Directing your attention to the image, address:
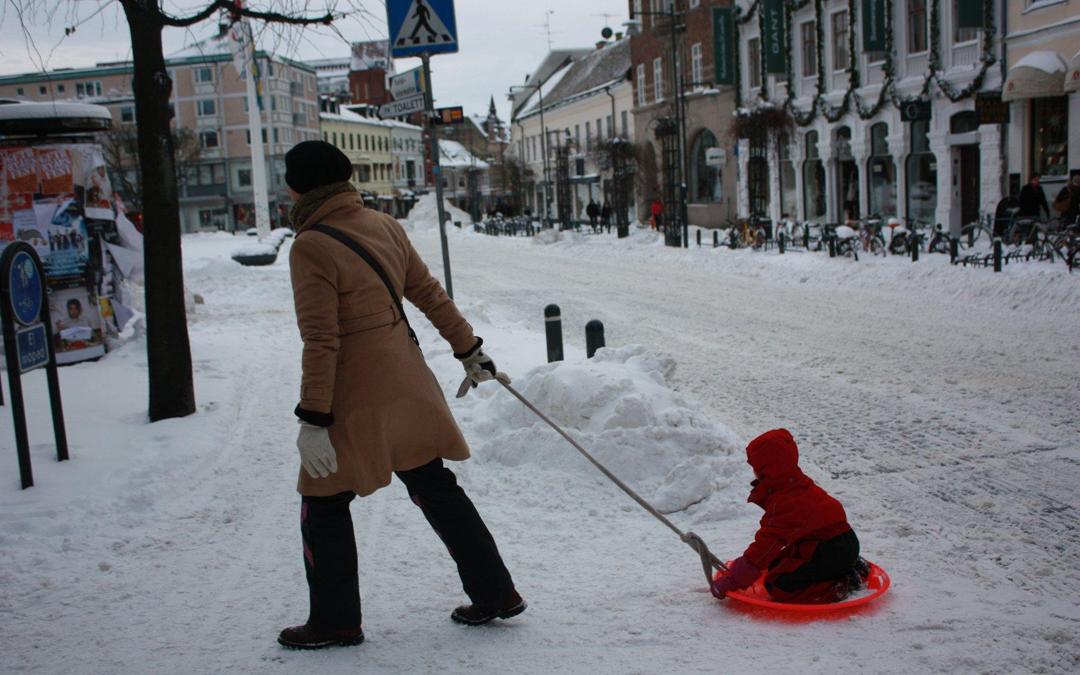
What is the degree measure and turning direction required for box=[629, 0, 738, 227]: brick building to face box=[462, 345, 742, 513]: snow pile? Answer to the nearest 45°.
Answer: approximately 45° to its left

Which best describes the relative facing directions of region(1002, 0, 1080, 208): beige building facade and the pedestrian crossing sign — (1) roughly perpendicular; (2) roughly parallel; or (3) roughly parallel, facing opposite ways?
roughly perpendicular

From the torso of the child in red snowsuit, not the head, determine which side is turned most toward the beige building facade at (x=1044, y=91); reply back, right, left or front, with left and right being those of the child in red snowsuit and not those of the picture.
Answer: right

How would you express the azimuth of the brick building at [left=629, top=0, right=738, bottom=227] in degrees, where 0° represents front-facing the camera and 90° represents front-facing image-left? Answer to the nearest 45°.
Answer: approximately 45°

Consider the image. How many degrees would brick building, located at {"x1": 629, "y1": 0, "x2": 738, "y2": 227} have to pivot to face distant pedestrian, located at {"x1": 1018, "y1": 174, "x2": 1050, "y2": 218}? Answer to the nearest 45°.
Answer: approximately 45° to its left

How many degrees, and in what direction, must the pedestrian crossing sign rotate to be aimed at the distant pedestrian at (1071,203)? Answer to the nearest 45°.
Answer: approximately 135° to its left

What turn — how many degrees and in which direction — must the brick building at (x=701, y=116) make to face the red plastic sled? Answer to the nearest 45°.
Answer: approximately 45° to its left

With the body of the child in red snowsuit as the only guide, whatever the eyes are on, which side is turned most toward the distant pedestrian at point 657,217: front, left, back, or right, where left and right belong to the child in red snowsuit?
right

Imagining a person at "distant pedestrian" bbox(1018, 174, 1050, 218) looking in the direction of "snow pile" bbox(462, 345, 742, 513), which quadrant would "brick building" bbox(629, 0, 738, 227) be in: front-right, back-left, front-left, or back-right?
back-right

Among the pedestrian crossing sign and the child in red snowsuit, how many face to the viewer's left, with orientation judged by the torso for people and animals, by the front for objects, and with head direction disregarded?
1

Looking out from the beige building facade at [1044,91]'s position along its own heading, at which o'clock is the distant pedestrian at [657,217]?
The distant pedestrian is roughly at 3 o'clock from the beige building facade.

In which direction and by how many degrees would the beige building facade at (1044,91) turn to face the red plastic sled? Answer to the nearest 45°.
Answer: approximately 45° to its left

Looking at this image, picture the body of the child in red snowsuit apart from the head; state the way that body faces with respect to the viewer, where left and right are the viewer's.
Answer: facing to the left of the viewer

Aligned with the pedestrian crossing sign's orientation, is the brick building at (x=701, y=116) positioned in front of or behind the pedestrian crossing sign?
behind
